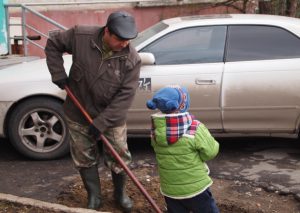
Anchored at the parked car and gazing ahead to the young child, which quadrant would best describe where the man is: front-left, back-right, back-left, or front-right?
front-right

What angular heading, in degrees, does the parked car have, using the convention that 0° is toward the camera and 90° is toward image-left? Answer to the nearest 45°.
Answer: approximately 90°

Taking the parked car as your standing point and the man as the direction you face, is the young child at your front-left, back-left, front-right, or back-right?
front-left

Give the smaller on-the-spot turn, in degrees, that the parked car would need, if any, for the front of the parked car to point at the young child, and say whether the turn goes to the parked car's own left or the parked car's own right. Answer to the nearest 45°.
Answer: approximately 90° to the parked car's own left

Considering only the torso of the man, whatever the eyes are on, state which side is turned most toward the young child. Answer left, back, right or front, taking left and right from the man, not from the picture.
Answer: front

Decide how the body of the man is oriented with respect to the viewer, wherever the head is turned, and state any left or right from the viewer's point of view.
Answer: facing the viewer and to the right of the viewer

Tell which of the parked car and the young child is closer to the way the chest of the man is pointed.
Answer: the young child

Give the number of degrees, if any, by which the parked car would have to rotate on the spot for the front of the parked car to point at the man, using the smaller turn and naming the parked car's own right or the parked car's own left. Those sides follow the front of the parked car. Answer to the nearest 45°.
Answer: approximately 45° to the parked car's own left

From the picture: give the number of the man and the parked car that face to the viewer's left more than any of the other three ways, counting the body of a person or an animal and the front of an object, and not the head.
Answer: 1
